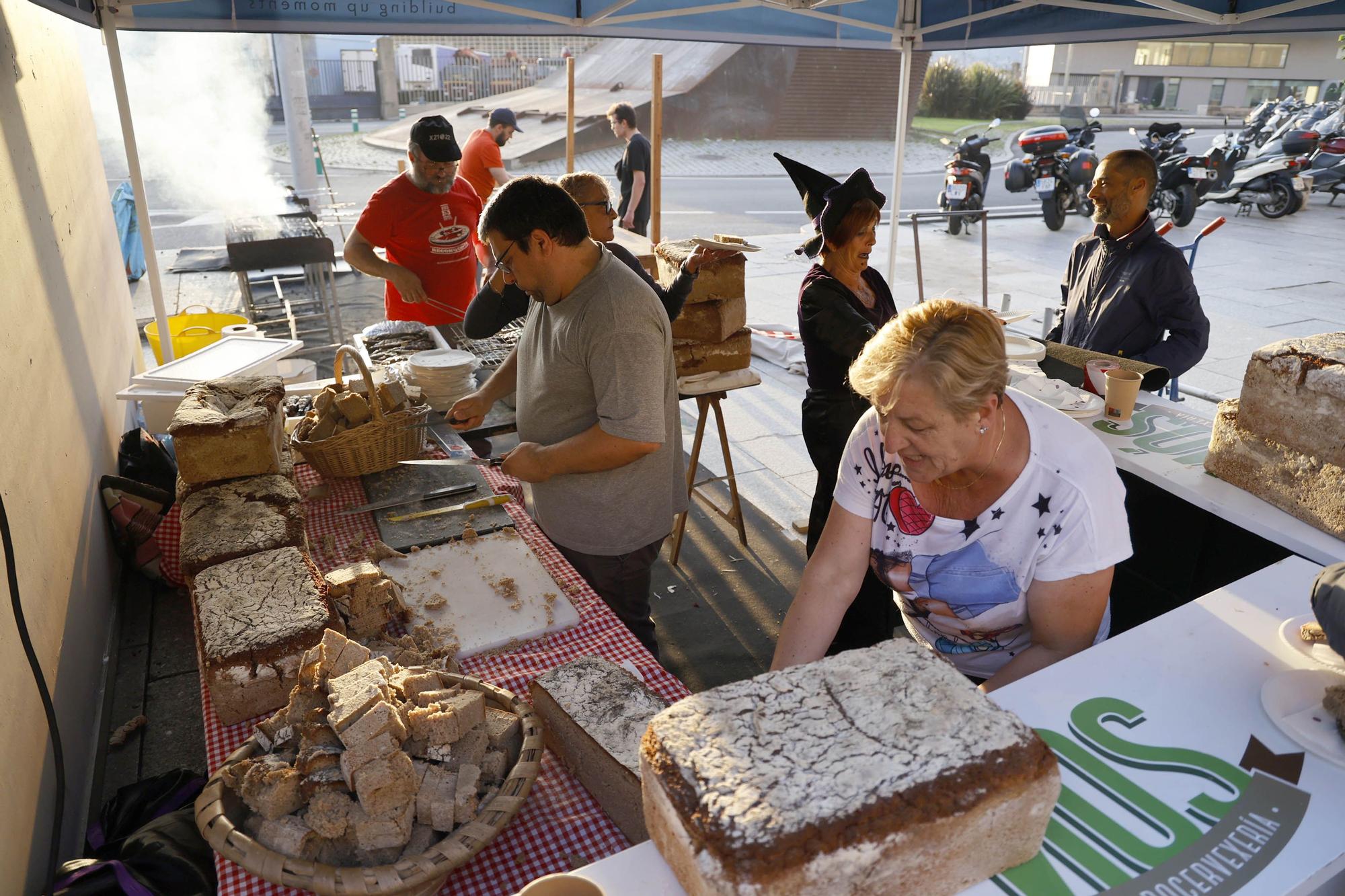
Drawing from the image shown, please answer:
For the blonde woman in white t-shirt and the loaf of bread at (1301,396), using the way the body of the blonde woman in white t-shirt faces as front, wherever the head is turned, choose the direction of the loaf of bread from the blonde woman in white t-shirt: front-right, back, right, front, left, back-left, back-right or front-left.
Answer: back

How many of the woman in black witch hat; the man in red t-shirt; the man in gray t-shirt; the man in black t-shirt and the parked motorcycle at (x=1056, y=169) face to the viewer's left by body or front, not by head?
2

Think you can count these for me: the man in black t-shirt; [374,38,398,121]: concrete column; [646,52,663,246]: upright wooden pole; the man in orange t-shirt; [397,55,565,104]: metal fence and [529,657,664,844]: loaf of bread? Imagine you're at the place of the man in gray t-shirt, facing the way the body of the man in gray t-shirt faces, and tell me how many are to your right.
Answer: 5

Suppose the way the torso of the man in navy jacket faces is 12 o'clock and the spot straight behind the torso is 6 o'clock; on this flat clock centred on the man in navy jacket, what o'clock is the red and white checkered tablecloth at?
The red and white checkered tablecloth is roughly at 11 o'clock from the man in navy jacket.

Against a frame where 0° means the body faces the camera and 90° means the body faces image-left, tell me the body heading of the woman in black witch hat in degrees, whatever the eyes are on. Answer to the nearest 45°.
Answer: approximately 315°

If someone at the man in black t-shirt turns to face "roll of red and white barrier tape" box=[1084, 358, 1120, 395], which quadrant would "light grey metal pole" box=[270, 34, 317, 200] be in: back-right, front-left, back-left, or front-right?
back-right

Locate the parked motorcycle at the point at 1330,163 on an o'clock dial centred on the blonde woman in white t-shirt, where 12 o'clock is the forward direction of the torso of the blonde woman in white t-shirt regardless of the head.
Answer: The parked motorcycle is roughly at 5 o'clock from the blonde woman in white t-shirt.

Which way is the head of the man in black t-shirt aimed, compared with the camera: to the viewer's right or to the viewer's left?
to the viewer's left

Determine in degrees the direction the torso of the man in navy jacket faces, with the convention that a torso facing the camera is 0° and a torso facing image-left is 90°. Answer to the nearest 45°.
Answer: approximately 45°
